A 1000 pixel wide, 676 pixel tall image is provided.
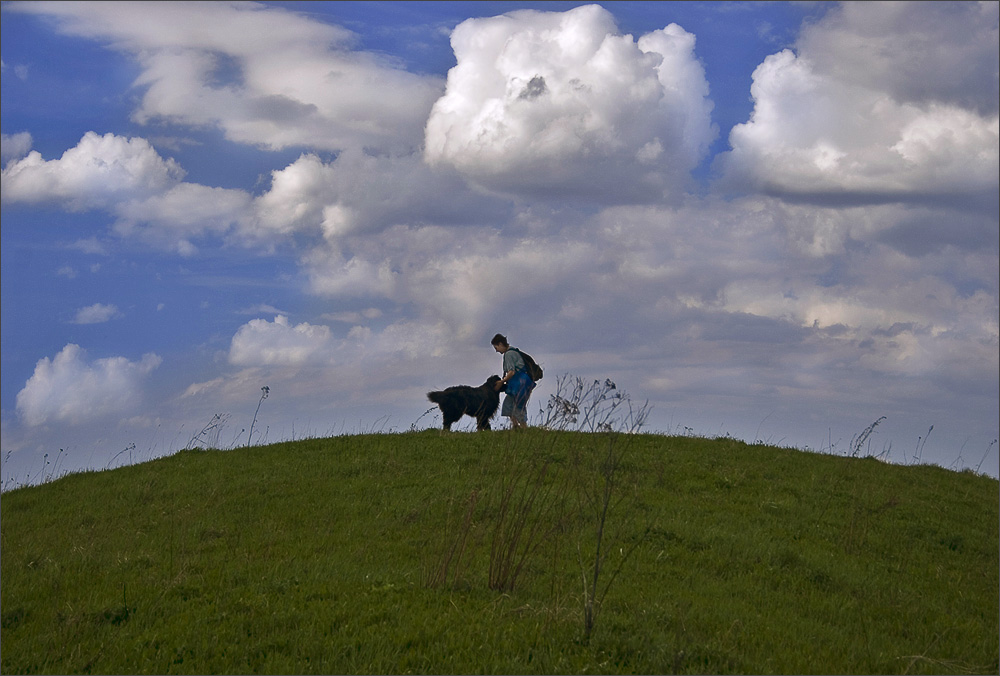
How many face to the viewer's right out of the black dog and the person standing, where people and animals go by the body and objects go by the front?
1

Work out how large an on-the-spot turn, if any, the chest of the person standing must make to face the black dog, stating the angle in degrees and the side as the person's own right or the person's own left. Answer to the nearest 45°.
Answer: approximately 45° to the person's own right

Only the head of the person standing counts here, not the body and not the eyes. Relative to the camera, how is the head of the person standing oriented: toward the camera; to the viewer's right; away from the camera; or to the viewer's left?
to the viewer's left

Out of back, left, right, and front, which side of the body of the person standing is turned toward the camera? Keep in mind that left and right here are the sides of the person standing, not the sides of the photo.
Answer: left

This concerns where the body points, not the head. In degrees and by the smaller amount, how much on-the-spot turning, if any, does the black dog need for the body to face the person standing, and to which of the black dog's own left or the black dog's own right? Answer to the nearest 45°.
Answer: approximately 45° to the black dog's own right

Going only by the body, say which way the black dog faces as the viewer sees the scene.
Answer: to the viewer's right

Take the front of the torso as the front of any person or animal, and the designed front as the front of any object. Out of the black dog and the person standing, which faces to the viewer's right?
the black dog

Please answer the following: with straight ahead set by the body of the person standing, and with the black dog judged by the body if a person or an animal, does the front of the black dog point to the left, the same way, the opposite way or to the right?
the opposite way
